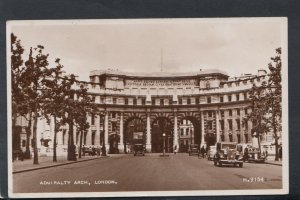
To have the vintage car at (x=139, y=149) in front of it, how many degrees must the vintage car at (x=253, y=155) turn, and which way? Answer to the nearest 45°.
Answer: approximately 135° to its right

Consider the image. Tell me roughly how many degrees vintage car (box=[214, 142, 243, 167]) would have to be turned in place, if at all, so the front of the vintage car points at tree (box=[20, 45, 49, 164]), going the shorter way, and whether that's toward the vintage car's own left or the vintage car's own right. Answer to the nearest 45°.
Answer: approximately 135° to the vintage car's own right

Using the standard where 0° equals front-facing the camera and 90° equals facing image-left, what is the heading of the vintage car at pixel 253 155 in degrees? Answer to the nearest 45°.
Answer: approximately 315°

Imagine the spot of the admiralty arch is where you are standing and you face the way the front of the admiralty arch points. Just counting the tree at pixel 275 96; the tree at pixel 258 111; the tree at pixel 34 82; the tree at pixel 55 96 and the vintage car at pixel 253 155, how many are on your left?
3

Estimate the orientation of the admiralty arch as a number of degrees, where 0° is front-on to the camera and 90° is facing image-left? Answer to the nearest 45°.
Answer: approximately 0°
